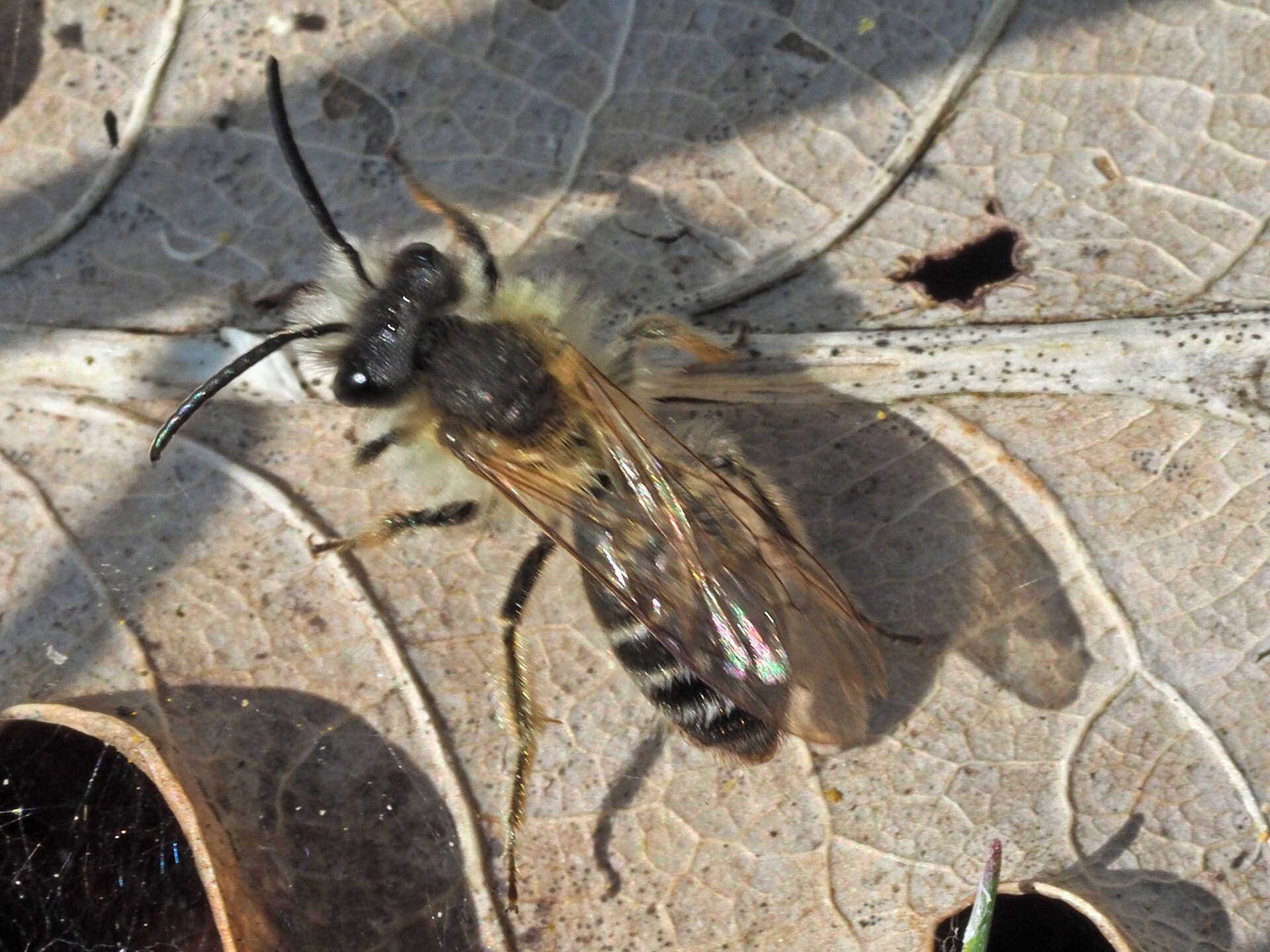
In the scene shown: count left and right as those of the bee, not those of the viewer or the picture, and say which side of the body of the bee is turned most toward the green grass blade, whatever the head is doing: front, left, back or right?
back

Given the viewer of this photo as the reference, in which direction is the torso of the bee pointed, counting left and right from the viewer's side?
facing away from the viewer and to the left of the viewer
